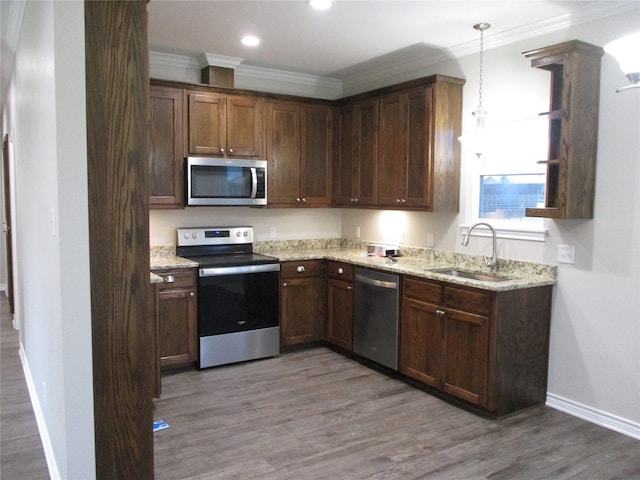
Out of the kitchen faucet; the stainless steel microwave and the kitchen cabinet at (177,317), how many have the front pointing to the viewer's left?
1

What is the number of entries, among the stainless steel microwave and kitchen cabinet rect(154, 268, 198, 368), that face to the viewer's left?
0

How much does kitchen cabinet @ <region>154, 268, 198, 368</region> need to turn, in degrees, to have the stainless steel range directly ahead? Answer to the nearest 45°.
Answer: approximately 90° to its left

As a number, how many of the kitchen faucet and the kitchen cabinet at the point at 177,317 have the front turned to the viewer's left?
1

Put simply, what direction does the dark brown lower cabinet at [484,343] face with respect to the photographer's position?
facing the viewer and to the left of the viewer

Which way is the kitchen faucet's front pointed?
to the viewer's left

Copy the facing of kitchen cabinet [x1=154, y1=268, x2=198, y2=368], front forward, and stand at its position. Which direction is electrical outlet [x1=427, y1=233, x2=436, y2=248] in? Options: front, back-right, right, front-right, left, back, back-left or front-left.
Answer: left

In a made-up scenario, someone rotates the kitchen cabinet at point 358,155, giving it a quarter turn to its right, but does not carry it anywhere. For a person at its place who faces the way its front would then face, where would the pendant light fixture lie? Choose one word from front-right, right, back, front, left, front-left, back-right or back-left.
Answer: back

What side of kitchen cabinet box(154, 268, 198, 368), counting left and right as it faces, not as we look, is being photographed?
front

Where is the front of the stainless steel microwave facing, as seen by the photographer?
facing the viewer

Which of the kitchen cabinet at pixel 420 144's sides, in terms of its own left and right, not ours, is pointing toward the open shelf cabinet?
left

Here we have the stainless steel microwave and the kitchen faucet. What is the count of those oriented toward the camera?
1

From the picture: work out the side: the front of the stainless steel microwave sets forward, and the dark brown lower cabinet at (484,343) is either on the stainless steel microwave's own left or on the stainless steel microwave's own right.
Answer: on the stainless steel microwave's own left
